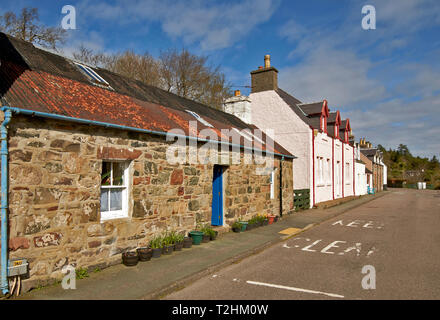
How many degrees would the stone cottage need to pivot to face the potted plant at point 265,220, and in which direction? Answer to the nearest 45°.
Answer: approximately 90° to its left

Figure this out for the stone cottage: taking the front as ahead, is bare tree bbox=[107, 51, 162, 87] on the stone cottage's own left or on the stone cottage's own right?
on the stone cottage's own left

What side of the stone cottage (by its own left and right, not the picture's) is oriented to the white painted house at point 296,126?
left

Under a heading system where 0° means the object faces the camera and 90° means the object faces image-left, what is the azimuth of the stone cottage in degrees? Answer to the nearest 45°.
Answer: approximately 315°

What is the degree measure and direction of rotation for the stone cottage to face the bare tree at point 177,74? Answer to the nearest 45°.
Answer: approximately 135° to its left
